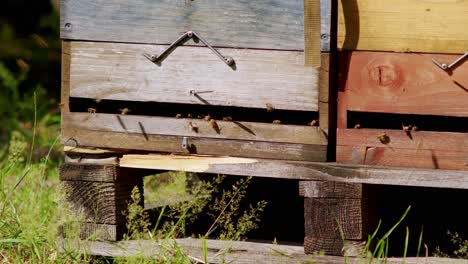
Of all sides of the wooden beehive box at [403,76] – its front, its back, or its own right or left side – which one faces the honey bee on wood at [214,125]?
right

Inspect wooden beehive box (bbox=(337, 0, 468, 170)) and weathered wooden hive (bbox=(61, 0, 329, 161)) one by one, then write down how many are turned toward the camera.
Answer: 2

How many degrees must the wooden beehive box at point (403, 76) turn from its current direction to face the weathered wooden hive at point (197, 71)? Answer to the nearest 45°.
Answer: approximately 90° to its right

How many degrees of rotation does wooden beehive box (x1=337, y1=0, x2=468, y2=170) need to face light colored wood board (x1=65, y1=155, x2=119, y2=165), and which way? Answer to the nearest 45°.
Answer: approximately 90° to its right

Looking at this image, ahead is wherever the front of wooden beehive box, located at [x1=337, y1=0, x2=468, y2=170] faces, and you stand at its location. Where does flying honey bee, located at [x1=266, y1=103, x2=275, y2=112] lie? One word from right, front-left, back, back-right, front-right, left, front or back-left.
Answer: right

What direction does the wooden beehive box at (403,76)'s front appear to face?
toward the camera

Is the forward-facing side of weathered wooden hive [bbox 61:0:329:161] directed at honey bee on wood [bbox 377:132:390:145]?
no

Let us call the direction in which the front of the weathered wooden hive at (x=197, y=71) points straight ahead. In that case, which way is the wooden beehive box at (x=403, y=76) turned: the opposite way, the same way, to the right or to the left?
the same way

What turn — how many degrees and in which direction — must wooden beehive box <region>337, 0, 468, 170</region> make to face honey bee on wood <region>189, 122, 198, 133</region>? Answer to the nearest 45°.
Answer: approximately 90° to its right
